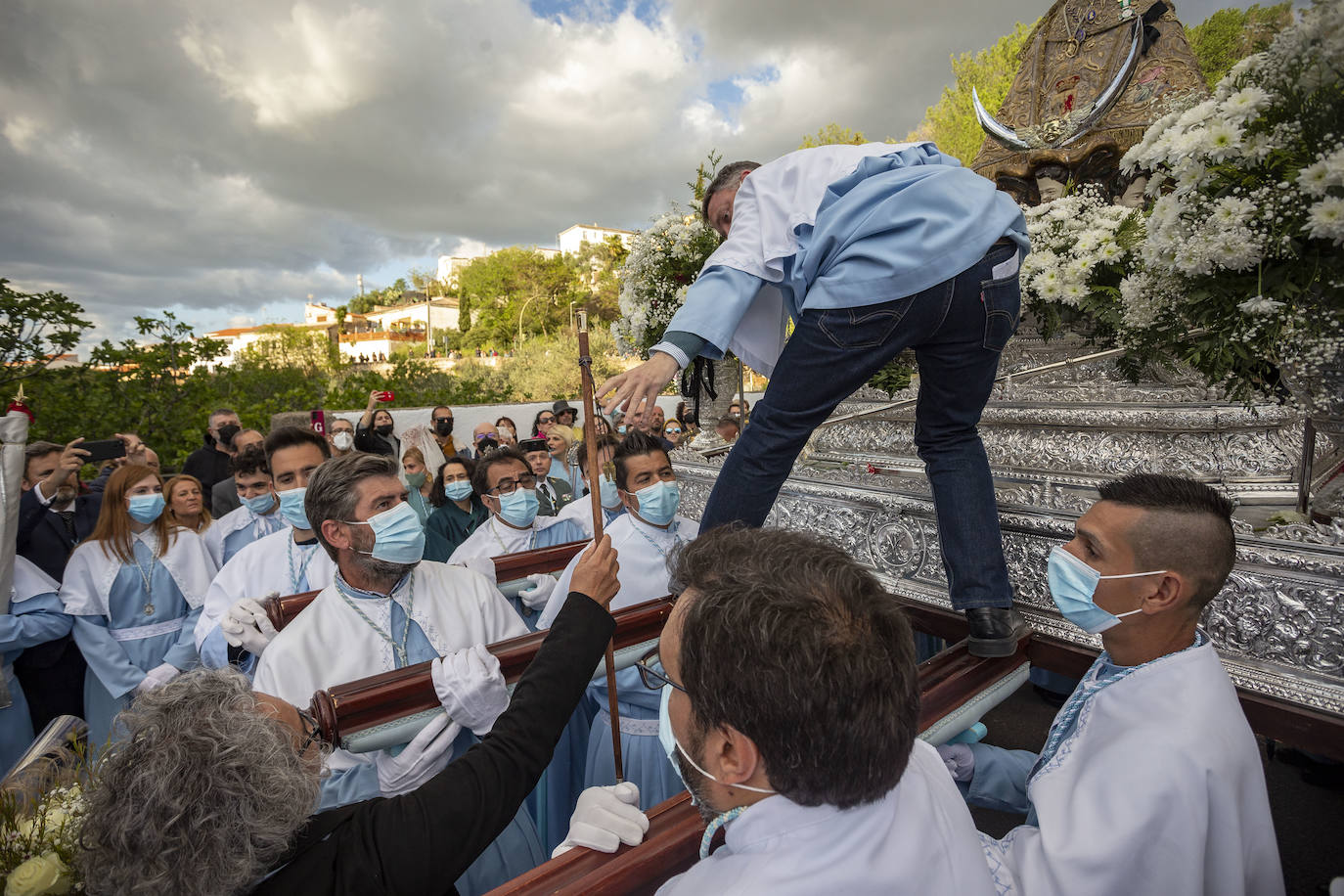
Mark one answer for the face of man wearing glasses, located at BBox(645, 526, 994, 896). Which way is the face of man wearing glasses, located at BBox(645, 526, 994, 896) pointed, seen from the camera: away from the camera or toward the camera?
away from the camera

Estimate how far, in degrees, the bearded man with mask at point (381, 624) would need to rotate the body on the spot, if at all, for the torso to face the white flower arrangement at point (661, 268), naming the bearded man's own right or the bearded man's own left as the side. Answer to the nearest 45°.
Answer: approximately 90° to the bearded man's own left

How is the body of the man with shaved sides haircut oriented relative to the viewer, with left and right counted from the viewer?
facing to the left of the viewer

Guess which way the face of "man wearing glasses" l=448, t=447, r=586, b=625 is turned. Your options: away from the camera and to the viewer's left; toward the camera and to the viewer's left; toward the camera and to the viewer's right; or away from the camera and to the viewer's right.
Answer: toward the camera and to the viewer's right

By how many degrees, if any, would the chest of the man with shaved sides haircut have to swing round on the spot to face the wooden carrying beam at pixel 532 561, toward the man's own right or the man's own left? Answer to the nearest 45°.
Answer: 0° — they already face it

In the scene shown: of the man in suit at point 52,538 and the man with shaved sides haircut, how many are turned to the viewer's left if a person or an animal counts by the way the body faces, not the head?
1
